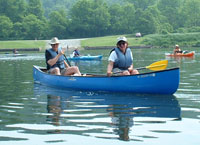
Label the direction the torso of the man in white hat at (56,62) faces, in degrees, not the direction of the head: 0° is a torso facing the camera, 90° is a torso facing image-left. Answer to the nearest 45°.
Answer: approximately 315°
